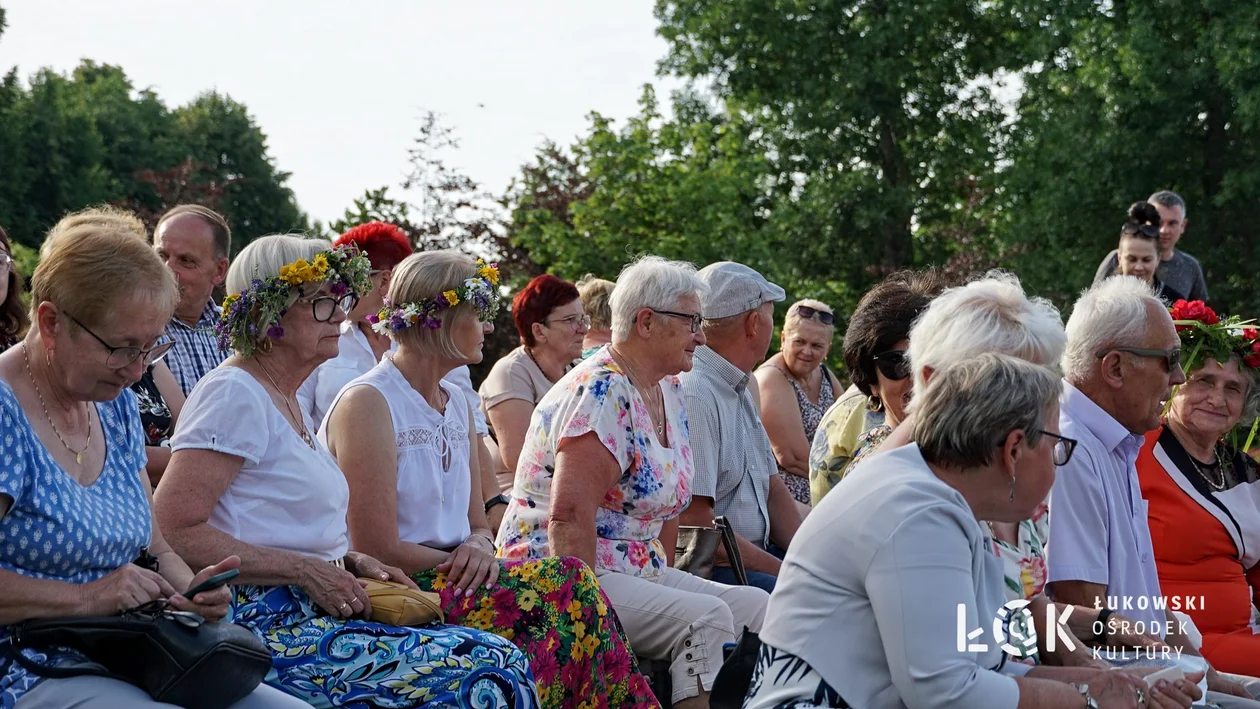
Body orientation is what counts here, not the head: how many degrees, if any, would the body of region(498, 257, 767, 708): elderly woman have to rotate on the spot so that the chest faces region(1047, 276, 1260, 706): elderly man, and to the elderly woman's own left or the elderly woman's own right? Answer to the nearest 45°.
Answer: approximately 45° to the elderly woman's own left

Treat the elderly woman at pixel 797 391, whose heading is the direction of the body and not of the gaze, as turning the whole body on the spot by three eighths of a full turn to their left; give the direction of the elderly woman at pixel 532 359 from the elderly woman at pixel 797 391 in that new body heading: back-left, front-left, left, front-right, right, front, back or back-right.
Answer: left

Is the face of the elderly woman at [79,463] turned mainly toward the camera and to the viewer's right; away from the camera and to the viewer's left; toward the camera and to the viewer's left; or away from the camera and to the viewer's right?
toward the camera and to the viewer's right

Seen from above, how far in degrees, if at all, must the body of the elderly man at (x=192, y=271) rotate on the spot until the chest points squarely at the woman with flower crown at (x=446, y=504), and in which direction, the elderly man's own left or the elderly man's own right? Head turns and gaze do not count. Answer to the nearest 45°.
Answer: approximately 90° to the elderly man's own left

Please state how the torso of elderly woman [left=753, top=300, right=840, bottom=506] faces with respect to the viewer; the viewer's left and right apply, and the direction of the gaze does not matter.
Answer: facing the viewer and to the right of the viewer

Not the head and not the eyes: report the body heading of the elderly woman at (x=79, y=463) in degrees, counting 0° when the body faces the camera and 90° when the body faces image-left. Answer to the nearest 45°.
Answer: approximately 315°

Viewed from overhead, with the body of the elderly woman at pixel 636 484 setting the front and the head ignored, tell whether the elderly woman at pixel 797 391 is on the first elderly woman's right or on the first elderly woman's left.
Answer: on the first elderly woman's left

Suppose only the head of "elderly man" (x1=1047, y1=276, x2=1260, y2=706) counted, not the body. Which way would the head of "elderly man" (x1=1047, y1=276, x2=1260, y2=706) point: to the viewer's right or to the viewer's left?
to the viewer's right

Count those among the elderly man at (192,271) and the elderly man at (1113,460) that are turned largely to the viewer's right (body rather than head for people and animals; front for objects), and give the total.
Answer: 1

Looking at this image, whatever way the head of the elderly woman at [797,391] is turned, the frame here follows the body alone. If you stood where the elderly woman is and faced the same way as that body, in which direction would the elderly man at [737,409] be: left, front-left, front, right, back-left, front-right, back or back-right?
front-right

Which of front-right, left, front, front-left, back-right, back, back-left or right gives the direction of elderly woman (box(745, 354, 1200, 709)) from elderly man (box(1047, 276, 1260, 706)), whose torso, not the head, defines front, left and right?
right

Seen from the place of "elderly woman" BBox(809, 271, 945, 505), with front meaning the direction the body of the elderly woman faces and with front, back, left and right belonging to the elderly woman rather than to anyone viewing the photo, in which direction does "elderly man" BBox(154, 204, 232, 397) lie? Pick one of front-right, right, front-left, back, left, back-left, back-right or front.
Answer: back-right

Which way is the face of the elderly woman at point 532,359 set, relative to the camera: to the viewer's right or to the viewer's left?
to the viewer's right

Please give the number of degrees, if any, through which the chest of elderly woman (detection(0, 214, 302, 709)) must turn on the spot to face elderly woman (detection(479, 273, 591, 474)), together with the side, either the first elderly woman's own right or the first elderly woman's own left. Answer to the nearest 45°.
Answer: approximately 90° to the first elderly woman's own left
